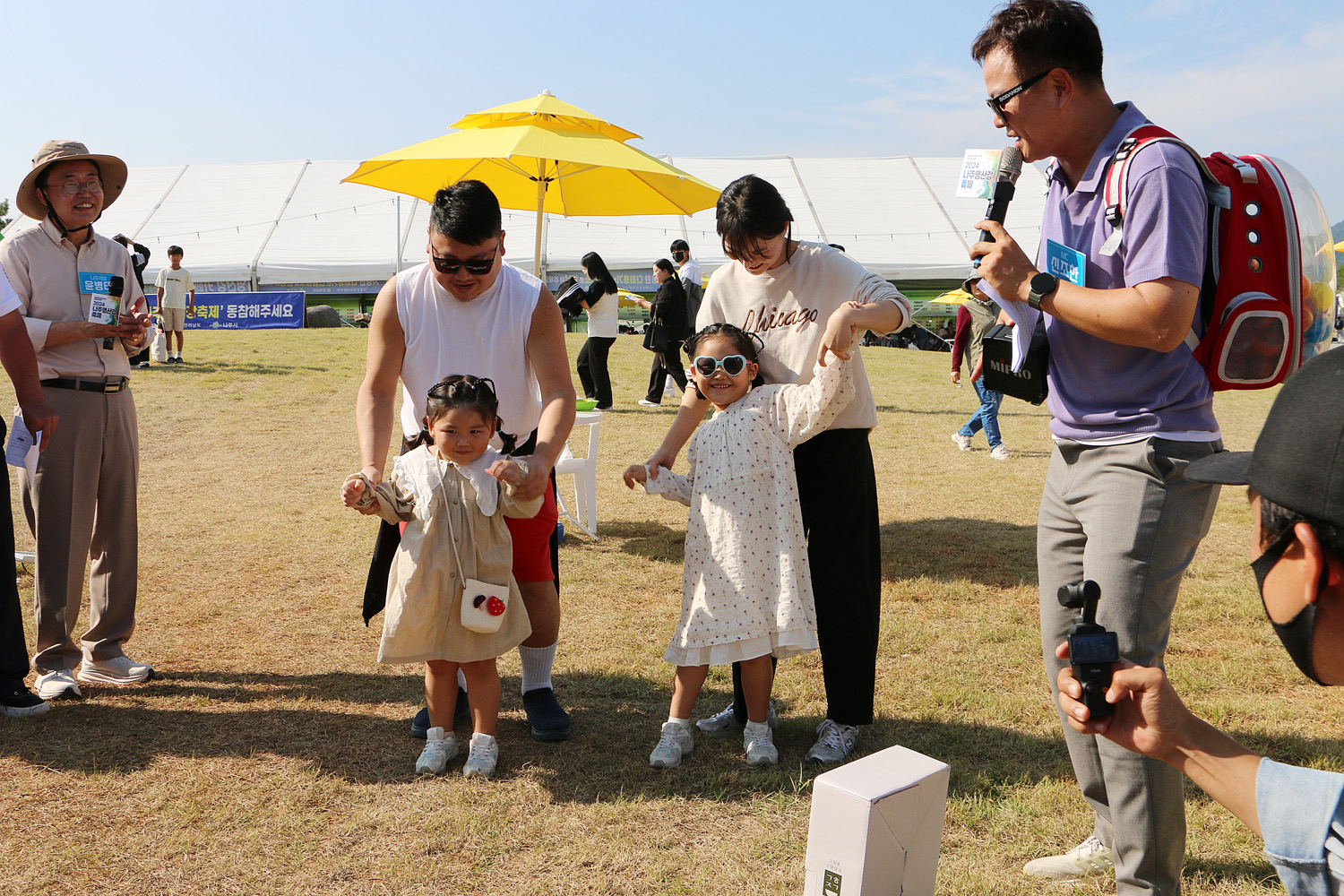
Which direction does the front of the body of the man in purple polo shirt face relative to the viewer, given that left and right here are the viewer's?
facing to the left of the viewer

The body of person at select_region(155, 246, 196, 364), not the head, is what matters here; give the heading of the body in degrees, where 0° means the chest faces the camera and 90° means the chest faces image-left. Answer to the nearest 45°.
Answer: approximately 0°

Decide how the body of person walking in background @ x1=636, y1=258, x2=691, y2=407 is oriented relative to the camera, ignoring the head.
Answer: to the viewer's left

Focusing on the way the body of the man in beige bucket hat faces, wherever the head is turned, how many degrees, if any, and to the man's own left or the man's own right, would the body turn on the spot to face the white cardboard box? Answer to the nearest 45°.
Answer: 0° — they already face it

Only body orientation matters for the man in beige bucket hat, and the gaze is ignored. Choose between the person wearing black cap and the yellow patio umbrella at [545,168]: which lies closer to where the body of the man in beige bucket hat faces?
the person wearing black cap

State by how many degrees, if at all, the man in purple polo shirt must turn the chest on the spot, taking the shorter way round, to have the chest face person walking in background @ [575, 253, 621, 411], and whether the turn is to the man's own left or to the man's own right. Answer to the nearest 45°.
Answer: approximately 45° to the man's own right

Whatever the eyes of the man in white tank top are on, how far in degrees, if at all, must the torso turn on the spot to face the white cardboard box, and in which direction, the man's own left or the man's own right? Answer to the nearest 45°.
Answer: approximately 45° to the man's own left

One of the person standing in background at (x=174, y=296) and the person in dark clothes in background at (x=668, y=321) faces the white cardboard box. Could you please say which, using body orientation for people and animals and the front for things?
the person standing in background at (x=174, y=296)

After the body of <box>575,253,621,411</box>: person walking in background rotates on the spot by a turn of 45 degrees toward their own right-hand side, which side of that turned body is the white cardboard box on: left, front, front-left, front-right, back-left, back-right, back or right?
back-left

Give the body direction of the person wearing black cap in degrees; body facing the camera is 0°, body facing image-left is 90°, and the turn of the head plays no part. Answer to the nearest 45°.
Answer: approximately 135°
